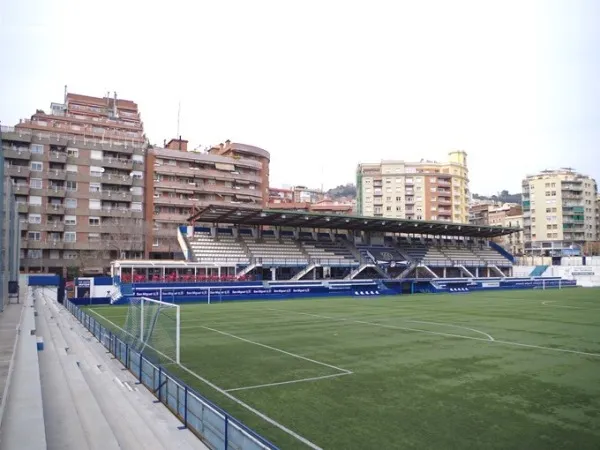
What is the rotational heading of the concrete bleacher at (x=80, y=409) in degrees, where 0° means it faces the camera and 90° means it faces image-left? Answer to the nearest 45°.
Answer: approximately 270°
